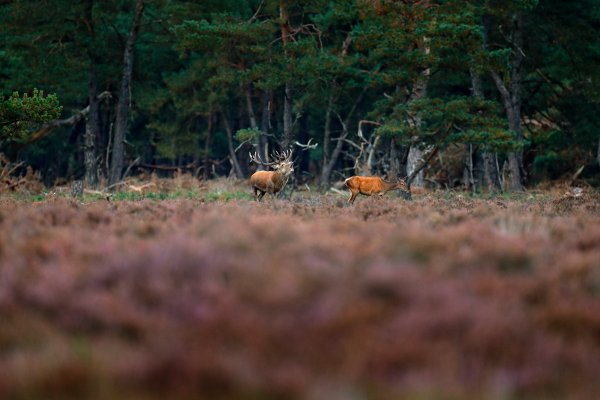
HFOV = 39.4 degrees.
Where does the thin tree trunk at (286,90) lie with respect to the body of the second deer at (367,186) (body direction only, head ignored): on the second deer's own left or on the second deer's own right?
on the second deer's own left

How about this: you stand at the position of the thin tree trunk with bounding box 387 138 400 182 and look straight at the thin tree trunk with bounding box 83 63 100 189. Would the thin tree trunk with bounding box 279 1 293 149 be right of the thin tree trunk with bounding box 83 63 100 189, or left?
right

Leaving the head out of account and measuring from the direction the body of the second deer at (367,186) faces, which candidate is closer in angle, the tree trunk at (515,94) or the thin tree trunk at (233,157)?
the tree trunk

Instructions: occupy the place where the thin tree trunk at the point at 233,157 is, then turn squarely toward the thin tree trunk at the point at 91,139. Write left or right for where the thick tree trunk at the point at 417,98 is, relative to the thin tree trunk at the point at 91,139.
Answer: left

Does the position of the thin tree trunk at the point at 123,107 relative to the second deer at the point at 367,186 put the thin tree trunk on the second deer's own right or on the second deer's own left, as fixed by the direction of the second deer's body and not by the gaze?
on the second deer's own left

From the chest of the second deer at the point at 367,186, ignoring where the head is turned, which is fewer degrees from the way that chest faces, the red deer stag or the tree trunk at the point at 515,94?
the tree trunk

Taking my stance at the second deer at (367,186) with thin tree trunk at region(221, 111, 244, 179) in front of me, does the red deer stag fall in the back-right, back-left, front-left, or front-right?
front-left

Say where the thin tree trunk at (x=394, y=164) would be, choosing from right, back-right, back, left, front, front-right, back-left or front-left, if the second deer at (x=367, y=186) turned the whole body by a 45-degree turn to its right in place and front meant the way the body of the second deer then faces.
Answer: back-left

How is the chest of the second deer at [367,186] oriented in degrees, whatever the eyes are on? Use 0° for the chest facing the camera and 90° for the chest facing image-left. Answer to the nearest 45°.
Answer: approximately 270°

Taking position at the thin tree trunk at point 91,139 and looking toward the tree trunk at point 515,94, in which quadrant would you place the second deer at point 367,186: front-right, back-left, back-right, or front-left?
front-right

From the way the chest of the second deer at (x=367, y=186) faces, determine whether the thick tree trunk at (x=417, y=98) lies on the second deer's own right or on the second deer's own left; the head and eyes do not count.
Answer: on the second deer's own left
